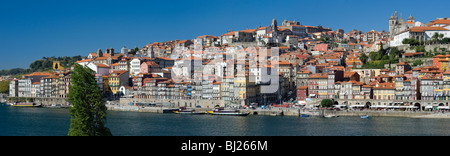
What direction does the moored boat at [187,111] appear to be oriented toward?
to the viewer's left

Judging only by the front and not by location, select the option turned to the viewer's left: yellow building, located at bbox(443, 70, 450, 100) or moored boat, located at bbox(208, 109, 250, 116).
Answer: the moored boat

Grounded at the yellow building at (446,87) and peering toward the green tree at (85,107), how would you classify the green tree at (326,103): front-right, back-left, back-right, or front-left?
front-right

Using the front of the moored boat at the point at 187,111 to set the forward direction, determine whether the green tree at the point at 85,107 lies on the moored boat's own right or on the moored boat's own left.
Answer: on the moored boat's own left

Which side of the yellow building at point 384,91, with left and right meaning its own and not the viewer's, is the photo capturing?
front

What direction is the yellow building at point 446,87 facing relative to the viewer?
toward the camera

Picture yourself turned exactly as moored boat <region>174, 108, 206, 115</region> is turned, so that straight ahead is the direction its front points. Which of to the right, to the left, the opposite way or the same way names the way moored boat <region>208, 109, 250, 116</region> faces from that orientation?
the same way

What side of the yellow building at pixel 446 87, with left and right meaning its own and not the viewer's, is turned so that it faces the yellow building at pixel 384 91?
right

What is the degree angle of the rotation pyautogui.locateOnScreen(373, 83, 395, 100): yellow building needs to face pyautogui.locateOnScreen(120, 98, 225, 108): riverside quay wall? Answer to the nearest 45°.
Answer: approximately 90° to its right

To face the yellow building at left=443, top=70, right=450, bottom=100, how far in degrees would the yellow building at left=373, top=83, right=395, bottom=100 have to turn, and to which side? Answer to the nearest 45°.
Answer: approximately 90° to its left

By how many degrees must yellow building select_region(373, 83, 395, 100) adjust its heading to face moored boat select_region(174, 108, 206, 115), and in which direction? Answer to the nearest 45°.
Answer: approximately 90° to its right
